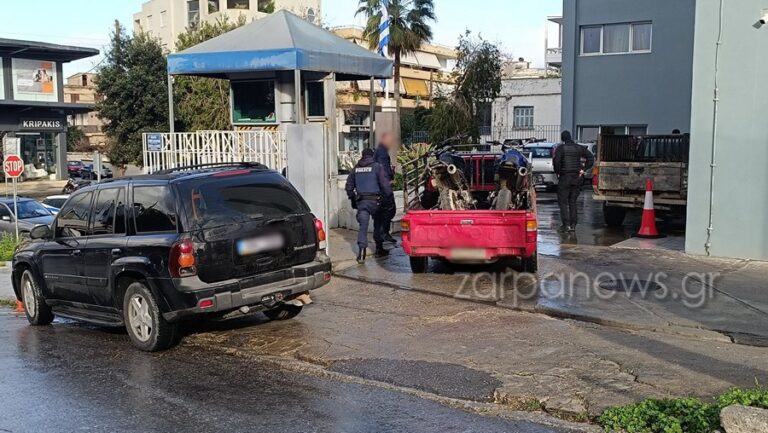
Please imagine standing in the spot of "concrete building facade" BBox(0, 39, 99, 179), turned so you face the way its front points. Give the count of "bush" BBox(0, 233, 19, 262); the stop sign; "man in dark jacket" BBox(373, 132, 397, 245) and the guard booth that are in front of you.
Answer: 4

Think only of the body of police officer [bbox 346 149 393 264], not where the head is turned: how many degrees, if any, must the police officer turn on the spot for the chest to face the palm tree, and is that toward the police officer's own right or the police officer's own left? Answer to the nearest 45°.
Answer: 0° — they already face it

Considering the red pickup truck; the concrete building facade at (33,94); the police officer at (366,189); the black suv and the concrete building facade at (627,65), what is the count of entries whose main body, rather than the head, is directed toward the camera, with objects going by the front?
2

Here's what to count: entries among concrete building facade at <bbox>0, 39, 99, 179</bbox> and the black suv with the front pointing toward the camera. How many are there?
1

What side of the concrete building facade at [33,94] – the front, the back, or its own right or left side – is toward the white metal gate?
front

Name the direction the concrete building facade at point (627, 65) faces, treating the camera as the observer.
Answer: facing the viewer

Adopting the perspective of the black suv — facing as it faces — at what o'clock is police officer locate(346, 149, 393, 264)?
The police officer is roughly at 3 o'clock from the black suv.

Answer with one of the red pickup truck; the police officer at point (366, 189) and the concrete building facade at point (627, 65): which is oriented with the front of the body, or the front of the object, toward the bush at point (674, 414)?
the concrete building facade

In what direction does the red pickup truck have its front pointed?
away from the camera

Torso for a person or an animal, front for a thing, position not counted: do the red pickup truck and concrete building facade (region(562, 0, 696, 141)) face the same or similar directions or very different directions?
very different directions

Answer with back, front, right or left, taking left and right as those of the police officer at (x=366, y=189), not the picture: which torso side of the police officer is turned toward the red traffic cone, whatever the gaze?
right

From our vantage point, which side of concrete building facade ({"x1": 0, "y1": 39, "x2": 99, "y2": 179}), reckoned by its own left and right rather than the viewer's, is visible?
front

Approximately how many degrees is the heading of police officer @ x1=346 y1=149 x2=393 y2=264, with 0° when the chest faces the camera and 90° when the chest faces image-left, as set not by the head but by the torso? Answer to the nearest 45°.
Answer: approximately 180°

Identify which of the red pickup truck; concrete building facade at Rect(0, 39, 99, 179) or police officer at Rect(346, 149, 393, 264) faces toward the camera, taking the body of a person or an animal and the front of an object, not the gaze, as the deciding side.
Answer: the concrete building facade

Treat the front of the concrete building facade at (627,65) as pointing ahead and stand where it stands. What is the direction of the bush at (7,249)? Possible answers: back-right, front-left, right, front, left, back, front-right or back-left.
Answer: front-right

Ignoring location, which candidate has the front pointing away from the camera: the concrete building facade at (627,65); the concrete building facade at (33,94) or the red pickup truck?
the red pickup truck

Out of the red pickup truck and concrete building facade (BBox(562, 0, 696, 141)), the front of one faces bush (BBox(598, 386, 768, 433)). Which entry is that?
the concrete building facade

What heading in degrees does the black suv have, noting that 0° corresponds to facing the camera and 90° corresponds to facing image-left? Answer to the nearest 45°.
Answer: approximately 135°

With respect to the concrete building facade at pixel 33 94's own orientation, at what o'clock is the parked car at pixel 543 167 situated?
The parked car is roughly at 11 o'clock from the concrete building facade.

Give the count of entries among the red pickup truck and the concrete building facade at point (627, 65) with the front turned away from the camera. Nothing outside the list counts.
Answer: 1
